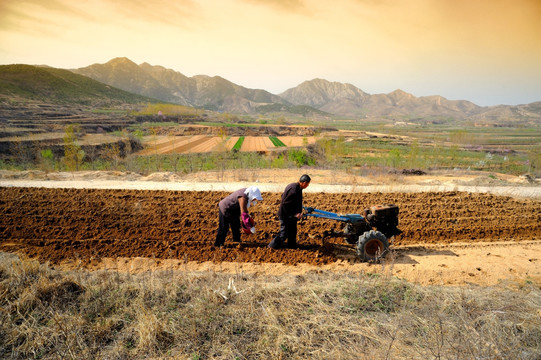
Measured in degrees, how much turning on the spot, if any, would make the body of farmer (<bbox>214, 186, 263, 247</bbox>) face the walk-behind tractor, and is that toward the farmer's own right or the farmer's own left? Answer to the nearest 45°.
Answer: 0° — they already face it

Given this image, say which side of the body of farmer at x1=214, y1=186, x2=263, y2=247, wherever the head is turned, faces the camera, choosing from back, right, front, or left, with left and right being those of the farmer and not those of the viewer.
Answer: right

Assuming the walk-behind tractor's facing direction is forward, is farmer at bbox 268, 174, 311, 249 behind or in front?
behind

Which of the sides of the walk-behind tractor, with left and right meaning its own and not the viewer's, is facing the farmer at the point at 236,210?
back

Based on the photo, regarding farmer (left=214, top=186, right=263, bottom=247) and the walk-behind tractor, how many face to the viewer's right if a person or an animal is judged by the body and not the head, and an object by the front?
2

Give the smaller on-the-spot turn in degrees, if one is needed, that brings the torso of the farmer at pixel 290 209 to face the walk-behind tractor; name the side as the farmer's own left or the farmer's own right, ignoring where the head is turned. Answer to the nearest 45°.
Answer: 0° — they already face it

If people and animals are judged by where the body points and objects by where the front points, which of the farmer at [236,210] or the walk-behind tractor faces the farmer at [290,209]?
the farmer at [236,210]

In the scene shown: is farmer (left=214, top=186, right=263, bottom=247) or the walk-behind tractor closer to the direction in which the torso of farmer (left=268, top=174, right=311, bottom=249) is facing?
the walk-behind tractor

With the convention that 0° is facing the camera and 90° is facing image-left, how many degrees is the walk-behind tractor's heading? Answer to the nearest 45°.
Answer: approximately 270°

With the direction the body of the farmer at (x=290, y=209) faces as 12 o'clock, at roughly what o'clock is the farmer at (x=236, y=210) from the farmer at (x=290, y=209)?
the farmer at (x=236, y=210) is roughly at 6 o'clock from the farmer at (x=290, y=209).

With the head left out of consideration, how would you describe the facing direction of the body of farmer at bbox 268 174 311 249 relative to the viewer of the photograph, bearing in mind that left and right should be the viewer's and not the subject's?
facing to the right of the viewer

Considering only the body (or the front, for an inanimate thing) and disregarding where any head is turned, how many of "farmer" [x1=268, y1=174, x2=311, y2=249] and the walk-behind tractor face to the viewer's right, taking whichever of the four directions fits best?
2

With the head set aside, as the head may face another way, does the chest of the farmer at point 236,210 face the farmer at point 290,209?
yes
